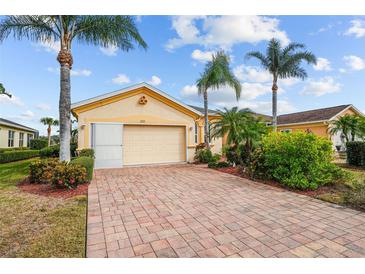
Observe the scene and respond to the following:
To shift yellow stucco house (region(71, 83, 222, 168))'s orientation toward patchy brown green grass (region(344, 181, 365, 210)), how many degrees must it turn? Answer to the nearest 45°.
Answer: approximately 45° to its left

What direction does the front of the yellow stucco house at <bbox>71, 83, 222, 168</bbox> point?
toward the camera

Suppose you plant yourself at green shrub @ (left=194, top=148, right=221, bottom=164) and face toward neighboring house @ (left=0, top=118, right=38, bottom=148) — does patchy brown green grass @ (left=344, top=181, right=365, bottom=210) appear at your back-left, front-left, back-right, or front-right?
back-left

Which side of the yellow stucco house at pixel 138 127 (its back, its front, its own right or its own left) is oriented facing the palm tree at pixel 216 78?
left

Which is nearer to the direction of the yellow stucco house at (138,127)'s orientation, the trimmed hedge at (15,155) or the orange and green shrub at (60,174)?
the orange and green shrub

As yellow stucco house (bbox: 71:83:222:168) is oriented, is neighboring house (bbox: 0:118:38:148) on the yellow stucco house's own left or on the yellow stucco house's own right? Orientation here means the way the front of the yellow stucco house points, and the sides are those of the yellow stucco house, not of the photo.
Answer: on the yellow stucco house's own right

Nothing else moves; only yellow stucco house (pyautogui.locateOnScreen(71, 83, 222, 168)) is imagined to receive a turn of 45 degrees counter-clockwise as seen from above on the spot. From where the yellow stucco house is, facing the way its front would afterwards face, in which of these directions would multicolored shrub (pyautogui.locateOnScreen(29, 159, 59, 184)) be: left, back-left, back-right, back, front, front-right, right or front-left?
right

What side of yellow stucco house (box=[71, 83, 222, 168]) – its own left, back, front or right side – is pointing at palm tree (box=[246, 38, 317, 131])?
left

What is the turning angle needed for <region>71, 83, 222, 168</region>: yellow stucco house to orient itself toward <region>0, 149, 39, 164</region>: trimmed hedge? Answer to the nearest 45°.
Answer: approximately 135° to its right

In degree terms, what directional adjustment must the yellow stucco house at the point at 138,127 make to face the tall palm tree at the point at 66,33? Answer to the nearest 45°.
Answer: approximately 45° to its right

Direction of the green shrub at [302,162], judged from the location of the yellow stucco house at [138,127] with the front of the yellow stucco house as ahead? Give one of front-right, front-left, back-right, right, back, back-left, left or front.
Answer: front-left

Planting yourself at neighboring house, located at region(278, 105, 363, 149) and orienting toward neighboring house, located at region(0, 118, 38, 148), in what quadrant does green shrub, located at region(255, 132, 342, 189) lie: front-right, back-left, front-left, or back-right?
front-left

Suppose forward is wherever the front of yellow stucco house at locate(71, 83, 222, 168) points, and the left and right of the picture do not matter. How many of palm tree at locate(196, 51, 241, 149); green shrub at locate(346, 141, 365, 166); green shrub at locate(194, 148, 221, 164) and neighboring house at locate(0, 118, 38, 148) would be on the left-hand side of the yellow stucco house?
3
